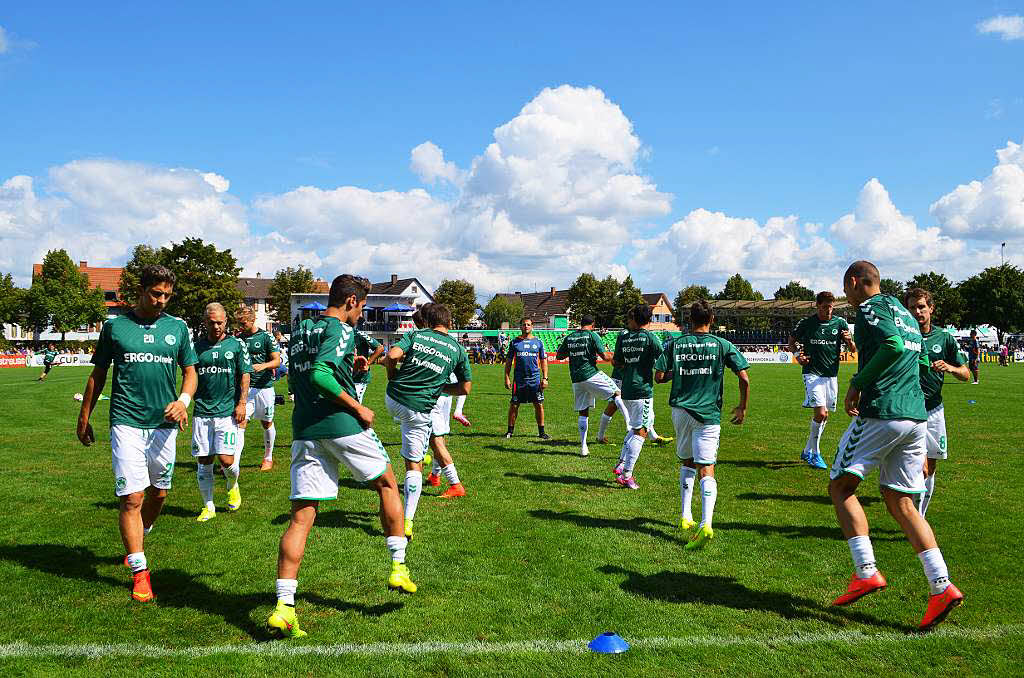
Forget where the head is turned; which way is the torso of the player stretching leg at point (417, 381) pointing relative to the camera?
away from the camera

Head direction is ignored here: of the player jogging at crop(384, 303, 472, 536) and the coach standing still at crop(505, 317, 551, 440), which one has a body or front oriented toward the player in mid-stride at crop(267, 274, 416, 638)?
the coach standing still at crop(505, 317, 551, 440)

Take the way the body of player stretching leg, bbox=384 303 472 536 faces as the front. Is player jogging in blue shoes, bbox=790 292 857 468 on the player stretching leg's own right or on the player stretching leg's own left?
on the player stretching leg's own right

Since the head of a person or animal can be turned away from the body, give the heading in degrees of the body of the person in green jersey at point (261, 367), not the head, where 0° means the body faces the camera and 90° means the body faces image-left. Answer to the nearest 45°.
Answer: approximately 45°
